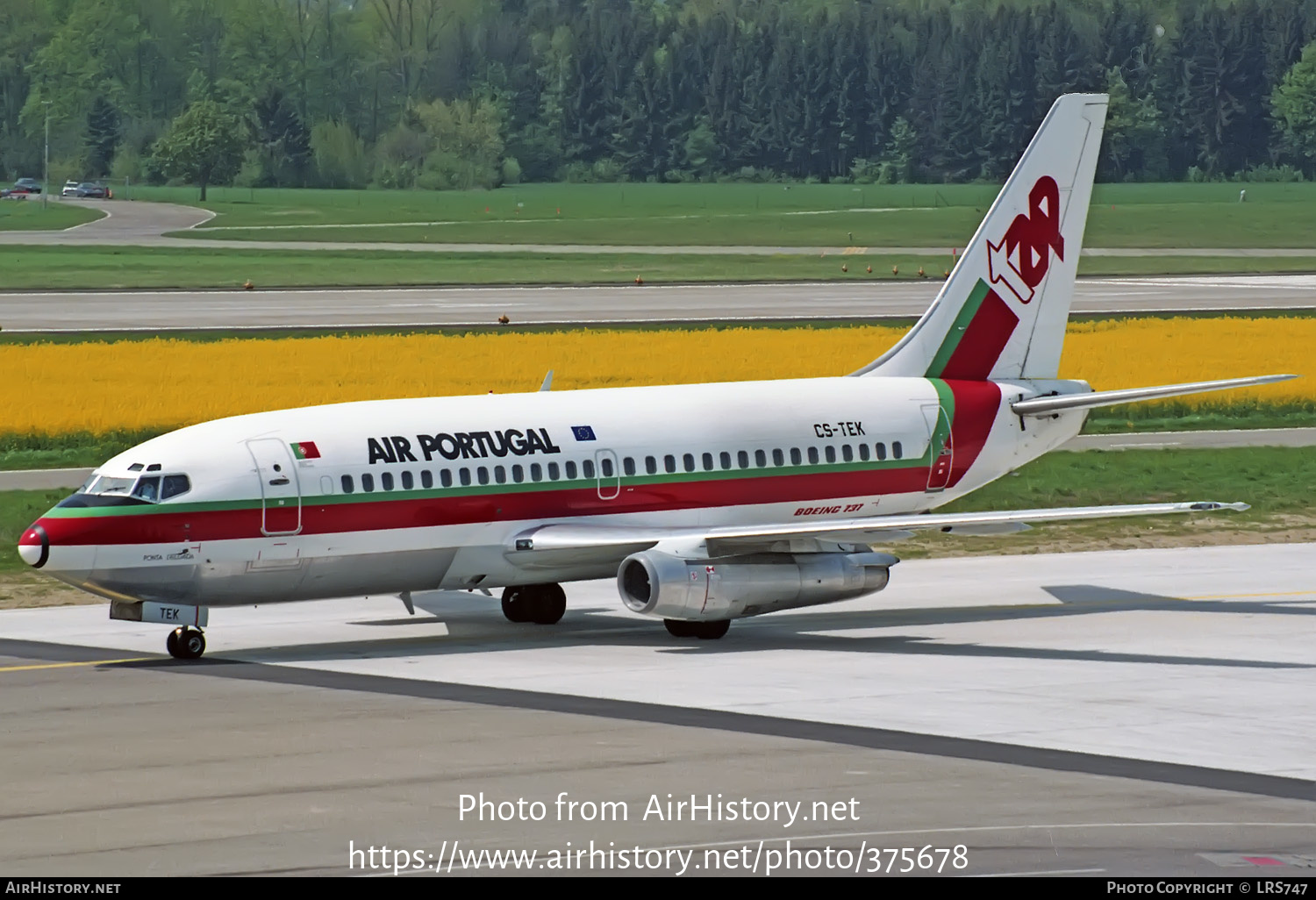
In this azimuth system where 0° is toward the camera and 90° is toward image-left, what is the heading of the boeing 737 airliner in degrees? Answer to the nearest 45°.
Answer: approximately 45°
